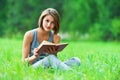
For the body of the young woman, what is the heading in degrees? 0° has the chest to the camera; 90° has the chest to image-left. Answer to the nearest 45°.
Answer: approximately 315°
